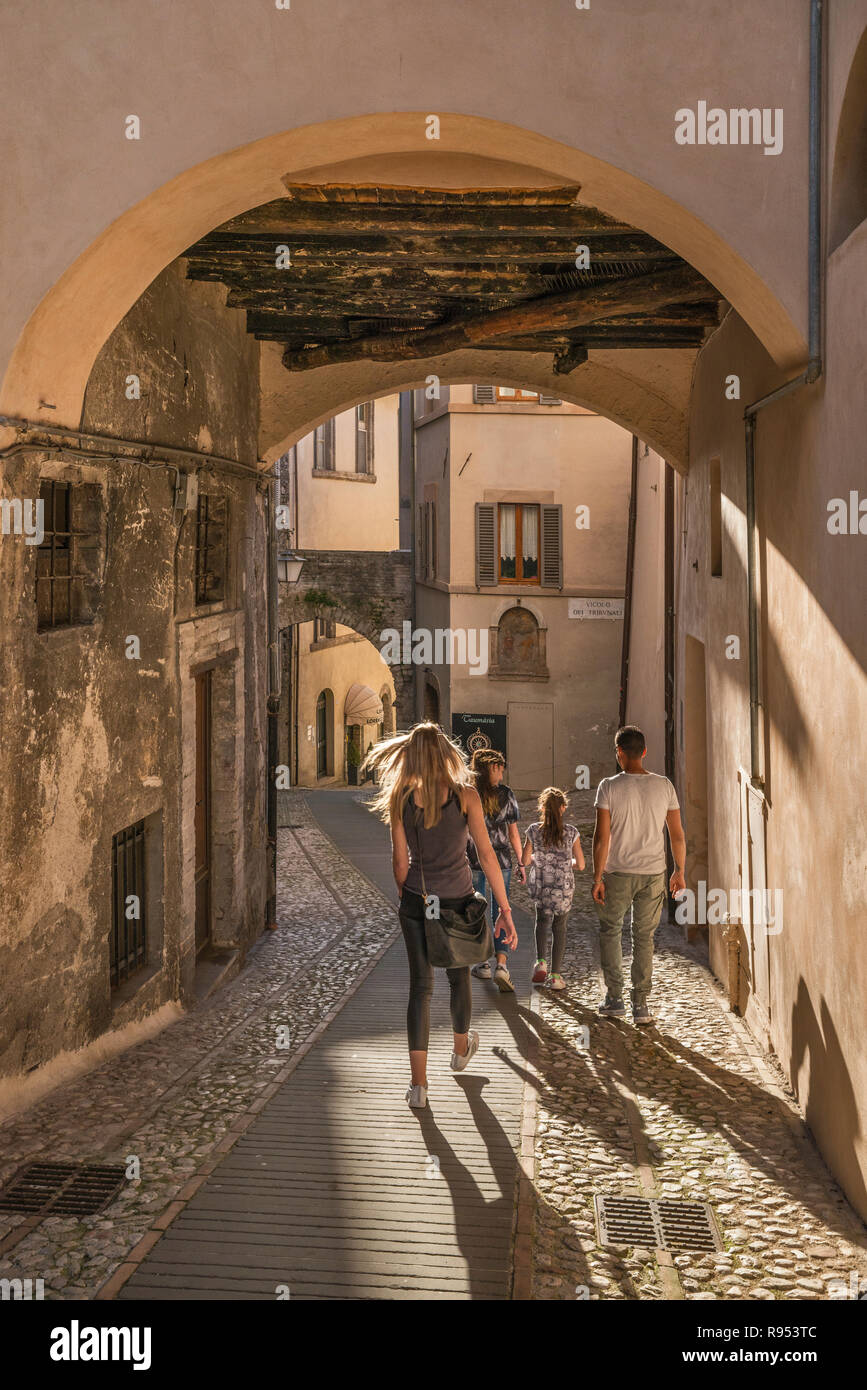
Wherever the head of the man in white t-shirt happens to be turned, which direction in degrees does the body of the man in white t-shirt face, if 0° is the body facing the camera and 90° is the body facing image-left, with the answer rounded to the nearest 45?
approximately 180°

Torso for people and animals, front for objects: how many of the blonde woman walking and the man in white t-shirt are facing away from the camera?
2

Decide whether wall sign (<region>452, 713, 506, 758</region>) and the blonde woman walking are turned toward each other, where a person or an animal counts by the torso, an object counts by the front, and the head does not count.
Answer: yes

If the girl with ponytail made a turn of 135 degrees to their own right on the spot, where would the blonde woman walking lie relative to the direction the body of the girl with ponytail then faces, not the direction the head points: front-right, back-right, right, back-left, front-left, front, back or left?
front-right

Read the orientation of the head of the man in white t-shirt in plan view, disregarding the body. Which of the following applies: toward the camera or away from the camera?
away from the camera

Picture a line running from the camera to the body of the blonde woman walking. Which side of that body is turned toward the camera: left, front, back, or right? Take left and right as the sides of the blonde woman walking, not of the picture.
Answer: back

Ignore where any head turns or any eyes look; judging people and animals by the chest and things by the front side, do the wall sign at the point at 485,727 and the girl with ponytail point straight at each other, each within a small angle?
yes

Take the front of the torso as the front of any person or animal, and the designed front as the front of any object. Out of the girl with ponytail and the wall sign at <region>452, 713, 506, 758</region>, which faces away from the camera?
the girl with ponytail

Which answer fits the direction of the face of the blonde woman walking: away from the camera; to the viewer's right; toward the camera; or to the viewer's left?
away from the camera

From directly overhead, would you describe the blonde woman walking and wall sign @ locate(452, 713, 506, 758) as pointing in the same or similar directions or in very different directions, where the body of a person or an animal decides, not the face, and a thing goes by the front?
very different directions
